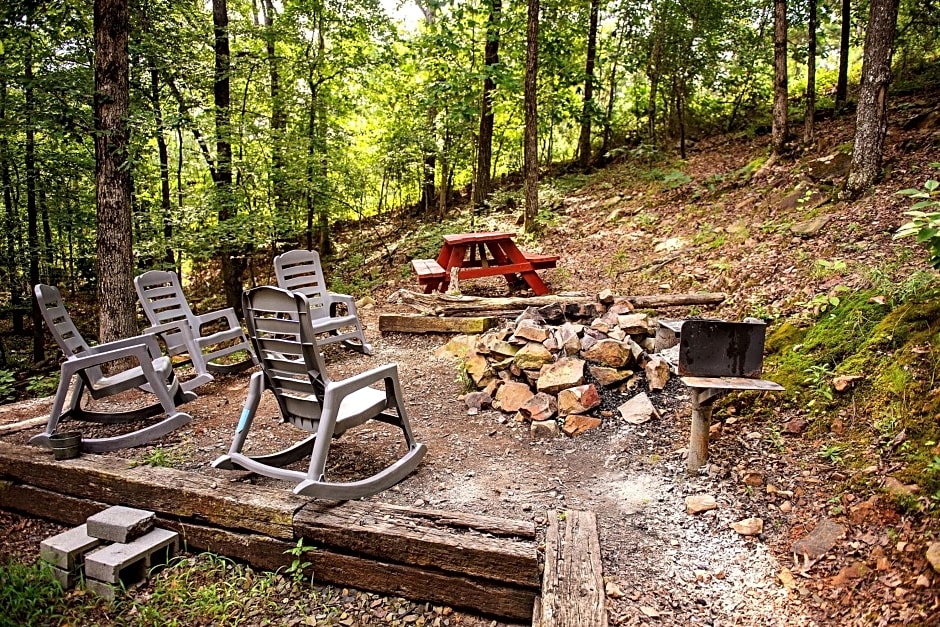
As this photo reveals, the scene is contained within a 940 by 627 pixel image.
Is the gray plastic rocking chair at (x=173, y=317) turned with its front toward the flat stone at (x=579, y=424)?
yes

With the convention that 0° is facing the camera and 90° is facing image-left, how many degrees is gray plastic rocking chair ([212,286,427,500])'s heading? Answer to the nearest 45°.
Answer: approximately 225°

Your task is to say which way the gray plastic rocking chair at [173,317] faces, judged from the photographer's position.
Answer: facing the viewer and to the right of the viewer

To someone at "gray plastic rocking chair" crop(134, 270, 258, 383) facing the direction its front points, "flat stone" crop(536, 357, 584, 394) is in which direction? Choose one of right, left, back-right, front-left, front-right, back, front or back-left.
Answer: front

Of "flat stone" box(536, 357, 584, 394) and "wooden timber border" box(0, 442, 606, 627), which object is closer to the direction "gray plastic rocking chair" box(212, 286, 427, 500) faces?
the flat stone

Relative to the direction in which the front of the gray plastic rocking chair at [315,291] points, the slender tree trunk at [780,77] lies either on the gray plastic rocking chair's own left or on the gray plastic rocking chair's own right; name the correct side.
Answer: on the gray plastic rocking chair's own left

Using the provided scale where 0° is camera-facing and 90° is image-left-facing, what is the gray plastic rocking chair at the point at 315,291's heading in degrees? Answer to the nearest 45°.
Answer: approximately 315°

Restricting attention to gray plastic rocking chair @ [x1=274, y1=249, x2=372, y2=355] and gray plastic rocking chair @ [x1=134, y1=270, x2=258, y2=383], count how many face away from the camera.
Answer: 0

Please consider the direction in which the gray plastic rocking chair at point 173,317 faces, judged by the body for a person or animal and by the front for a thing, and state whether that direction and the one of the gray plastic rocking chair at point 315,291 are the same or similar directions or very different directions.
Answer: same or similar directions

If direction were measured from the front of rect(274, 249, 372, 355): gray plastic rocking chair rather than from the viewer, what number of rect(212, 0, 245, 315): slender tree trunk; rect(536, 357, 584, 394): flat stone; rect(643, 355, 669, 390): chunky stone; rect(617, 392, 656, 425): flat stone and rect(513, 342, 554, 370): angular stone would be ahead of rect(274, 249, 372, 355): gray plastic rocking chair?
4

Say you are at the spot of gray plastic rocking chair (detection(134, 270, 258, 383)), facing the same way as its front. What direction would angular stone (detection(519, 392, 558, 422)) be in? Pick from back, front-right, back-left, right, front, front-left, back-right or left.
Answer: front

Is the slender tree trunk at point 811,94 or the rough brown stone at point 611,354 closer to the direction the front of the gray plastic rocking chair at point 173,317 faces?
the rough brown stone

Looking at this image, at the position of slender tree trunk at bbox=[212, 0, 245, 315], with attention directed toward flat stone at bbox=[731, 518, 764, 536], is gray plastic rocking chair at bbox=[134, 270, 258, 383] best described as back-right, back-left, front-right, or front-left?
front-right

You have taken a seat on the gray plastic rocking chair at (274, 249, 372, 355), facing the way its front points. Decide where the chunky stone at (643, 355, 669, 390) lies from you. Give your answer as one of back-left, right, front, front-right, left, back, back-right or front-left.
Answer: front
